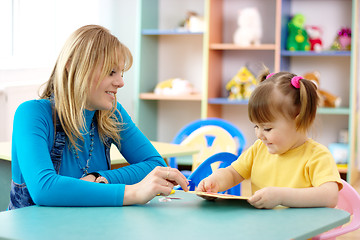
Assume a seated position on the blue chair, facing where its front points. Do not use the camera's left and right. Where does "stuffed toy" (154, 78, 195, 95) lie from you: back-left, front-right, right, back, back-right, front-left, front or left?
back-right

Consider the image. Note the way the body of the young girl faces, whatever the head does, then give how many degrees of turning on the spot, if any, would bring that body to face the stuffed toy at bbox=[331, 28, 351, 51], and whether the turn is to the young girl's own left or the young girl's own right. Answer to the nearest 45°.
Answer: approximately 135° to the young girl's own right

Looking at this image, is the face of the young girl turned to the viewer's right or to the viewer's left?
to the viewer's left

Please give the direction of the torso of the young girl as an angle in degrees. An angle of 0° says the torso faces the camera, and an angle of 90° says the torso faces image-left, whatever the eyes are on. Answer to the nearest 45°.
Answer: approximately 45°

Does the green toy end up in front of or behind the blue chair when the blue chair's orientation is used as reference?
behind

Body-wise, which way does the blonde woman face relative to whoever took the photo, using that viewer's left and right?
facing the viewer and to the right of the viewer

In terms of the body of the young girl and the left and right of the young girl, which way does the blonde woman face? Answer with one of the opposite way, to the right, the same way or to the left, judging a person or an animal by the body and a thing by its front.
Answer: to the left

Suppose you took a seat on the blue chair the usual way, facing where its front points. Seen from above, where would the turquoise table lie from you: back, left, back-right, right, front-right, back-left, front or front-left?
front-left

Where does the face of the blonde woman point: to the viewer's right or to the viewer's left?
to the viewer's right

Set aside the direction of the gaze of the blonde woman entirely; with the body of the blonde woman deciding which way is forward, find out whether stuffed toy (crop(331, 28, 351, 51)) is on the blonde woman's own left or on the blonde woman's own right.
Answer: on the blonde woman's own left

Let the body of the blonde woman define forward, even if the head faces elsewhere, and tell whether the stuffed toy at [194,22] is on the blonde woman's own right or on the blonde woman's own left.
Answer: on the blonde woman's own left

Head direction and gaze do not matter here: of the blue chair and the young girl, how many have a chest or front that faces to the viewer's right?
0
